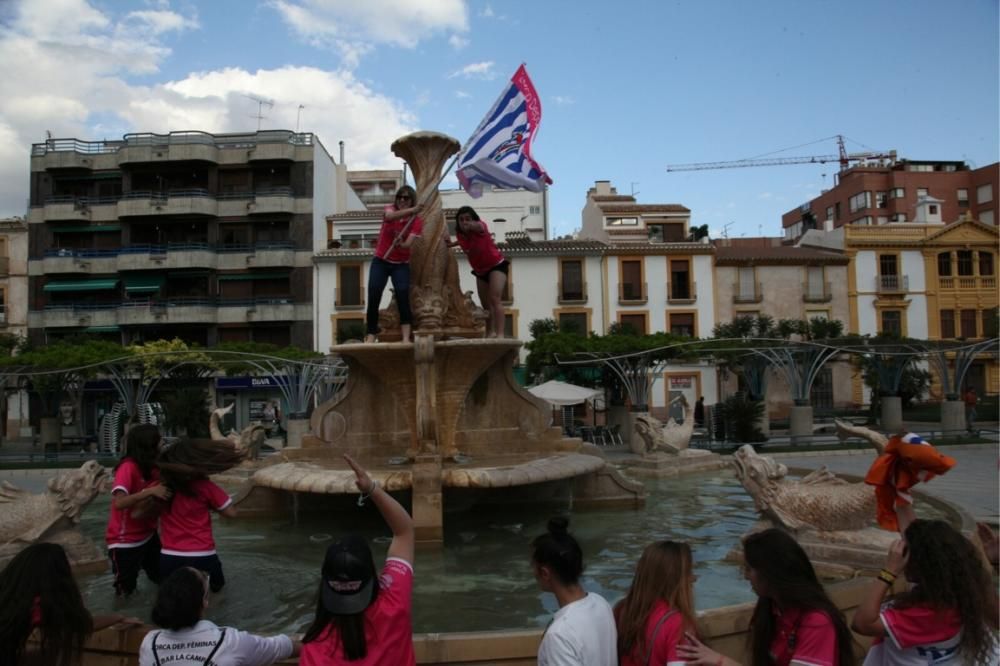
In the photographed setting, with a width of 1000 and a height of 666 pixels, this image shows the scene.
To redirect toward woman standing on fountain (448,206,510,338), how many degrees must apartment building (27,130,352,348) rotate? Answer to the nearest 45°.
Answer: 0° — it already faces them

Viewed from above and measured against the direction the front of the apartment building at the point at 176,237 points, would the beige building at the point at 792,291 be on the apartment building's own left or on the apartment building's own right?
on the apartment building's own left

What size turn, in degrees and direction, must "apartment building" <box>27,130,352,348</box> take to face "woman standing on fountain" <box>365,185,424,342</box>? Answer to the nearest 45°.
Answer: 0° — it already faces them

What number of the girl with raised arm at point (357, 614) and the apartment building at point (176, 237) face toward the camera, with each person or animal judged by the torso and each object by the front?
1

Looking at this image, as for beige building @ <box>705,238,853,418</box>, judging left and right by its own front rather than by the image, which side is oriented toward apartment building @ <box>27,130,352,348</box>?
right

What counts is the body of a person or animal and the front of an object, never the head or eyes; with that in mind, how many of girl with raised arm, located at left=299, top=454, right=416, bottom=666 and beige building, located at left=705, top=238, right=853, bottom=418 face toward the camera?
1

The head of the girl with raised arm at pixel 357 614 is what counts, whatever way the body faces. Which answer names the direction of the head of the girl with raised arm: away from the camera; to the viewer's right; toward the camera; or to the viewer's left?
away from the camera

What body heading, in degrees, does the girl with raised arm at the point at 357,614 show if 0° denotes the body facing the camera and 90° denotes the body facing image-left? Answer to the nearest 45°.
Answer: approximately 180°

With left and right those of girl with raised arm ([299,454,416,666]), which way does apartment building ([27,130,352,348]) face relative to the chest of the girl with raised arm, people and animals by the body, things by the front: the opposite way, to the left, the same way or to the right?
the opposite way
